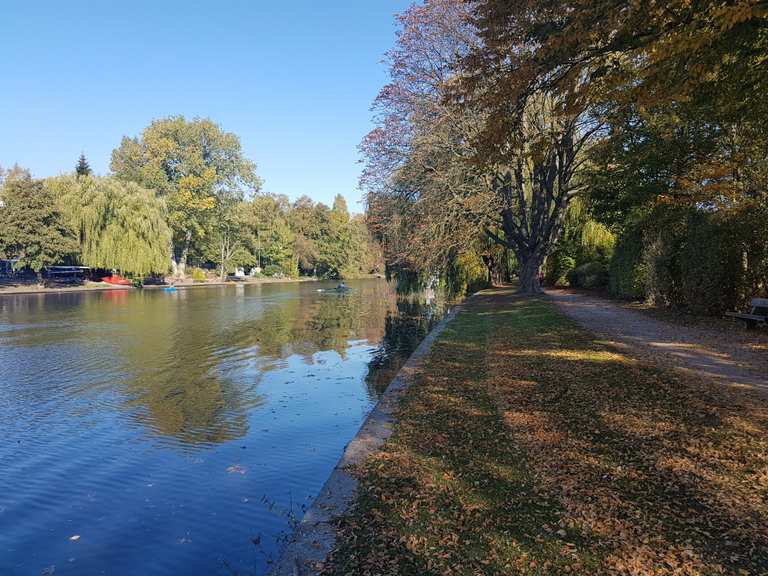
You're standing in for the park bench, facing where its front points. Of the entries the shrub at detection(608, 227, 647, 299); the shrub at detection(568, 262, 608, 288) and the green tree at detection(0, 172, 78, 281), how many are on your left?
0

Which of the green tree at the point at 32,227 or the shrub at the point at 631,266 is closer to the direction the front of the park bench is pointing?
the green tree

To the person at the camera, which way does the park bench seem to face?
facing the viewer and to the left of the viewer

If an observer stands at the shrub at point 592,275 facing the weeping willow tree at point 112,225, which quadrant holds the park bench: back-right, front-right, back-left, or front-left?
back-left

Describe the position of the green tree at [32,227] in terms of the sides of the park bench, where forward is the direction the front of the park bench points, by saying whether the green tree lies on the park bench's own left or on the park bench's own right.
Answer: on the park bench's own right

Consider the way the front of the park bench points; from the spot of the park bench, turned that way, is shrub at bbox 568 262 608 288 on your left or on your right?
on your right

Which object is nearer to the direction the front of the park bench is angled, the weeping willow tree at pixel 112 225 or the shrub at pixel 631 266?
the weeping willow tree

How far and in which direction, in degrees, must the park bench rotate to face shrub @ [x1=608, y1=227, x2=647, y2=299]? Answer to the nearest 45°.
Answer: approximately 90° to its right

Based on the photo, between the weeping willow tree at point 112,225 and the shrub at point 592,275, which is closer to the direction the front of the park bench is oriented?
the weeping willow tree

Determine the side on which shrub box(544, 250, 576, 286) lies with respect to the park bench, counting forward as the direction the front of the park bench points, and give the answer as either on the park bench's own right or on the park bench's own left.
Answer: on the park bench's own right

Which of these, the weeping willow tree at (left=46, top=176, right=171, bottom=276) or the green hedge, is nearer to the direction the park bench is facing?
the weeping willow tree

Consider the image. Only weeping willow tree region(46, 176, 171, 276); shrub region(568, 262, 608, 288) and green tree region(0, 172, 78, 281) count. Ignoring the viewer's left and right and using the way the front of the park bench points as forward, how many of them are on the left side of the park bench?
0
